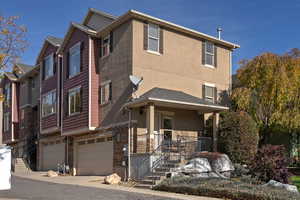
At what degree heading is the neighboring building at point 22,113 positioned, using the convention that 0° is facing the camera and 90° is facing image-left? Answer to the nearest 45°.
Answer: approximately 45°

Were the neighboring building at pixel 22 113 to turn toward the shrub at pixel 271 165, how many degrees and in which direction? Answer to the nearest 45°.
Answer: approximately 45° to its left

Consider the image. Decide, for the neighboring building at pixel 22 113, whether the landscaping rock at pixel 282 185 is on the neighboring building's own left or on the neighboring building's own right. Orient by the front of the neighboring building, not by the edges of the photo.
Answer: on the neighboring building's own left
